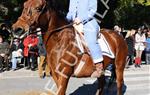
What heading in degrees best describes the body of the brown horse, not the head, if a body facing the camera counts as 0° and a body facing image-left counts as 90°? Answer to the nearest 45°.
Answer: approximately 45°

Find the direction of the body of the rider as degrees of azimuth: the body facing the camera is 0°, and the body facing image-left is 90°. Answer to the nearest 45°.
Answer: approximately 45°
